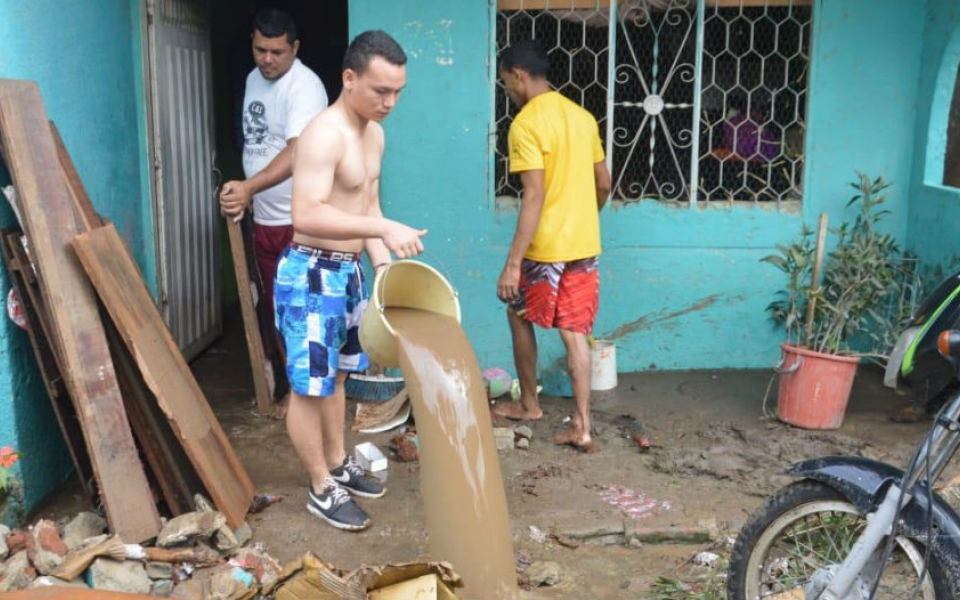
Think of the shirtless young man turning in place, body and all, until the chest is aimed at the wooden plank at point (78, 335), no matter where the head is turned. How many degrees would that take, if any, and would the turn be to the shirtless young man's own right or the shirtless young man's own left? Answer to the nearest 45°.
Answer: approximately 135° to the shirtless young man's own right

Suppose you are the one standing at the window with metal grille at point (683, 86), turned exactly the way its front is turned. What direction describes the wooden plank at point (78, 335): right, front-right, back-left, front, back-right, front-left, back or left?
front-right

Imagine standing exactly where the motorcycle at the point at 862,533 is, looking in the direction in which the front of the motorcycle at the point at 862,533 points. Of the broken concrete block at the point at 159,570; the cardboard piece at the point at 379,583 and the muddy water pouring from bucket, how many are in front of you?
3

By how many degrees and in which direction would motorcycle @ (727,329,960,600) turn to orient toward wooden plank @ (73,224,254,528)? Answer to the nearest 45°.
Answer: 0° — it already faces it

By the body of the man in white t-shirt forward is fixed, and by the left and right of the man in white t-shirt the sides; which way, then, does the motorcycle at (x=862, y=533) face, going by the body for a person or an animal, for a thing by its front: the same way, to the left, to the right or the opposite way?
to the right

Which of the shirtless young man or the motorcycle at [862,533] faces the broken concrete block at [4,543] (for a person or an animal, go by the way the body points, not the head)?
the motorcycle

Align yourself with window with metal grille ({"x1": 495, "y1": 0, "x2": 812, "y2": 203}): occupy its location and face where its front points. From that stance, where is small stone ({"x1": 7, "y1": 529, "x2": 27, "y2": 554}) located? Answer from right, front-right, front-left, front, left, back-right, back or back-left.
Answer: front-right

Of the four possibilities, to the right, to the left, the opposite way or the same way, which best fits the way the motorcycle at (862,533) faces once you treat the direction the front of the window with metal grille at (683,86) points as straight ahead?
to the right

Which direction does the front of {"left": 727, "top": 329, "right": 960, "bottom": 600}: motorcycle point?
to the viewer's left

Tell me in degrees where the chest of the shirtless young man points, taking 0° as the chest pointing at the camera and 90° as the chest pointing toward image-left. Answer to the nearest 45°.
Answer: approximately 315°

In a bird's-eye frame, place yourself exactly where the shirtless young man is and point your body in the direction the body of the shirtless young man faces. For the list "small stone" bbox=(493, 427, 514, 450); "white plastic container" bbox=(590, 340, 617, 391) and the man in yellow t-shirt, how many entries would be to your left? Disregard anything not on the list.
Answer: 3

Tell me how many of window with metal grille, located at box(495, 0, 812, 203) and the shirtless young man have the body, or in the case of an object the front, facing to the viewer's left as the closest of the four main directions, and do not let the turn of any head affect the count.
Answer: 0

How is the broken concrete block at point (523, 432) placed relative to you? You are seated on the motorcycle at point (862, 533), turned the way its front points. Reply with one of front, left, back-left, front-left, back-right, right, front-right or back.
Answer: front-right

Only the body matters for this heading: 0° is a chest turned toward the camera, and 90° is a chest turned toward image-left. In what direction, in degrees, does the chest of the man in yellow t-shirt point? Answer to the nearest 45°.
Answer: approximately 135°
